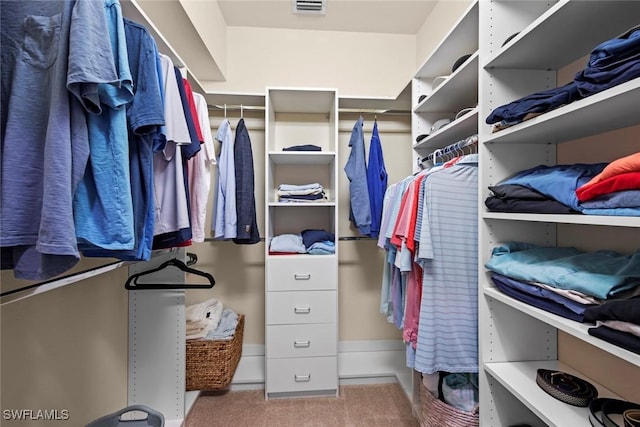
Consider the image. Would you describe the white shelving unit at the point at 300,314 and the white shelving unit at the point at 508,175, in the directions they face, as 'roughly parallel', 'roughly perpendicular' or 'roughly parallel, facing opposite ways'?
roughly perpendicular

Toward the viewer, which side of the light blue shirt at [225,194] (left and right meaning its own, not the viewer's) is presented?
left

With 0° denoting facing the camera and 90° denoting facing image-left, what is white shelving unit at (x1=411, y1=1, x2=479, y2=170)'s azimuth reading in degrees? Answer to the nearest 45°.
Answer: approximately 90°

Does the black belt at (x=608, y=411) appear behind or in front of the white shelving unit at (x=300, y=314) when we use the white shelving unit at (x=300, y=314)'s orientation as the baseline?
in front

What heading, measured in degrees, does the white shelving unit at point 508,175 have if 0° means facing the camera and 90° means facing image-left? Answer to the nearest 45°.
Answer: approximately 45°

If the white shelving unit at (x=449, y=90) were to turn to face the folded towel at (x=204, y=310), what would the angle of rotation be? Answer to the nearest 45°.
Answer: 0° — it already faces it

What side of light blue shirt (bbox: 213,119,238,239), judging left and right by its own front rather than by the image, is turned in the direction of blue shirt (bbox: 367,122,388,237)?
back
